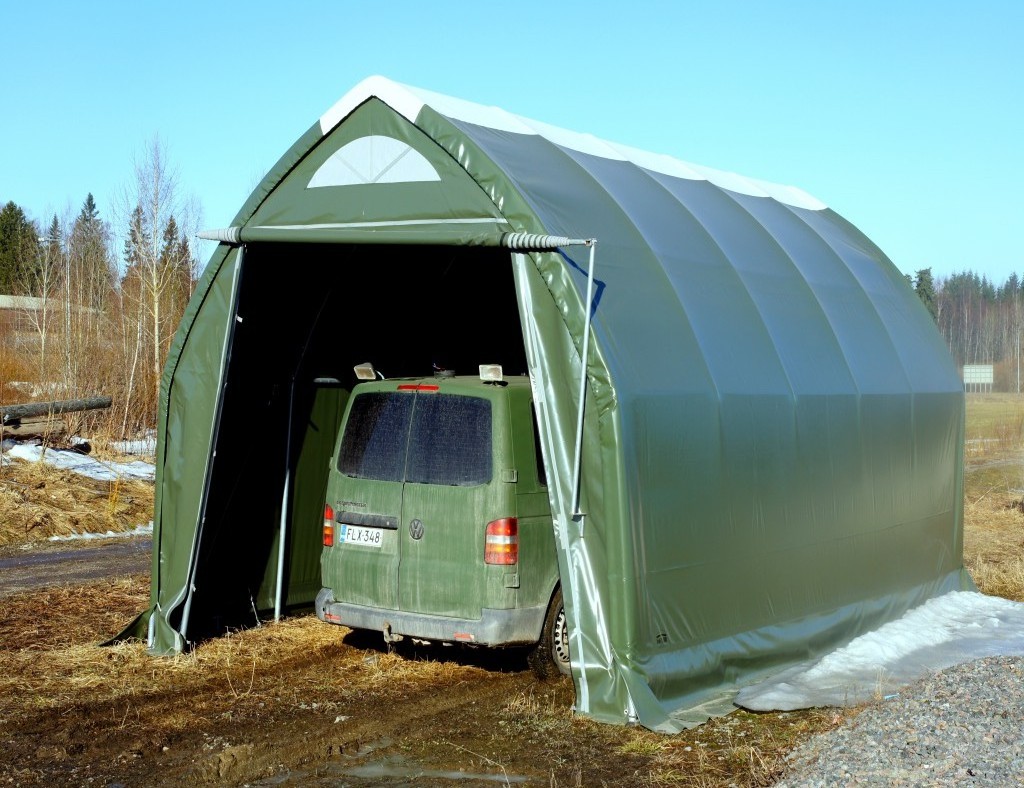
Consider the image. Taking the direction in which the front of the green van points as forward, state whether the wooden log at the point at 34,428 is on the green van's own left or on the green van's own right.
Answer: on the green van's own left

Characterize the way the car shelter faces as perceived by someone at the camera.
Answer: facing the viewer and to the left of the viewer

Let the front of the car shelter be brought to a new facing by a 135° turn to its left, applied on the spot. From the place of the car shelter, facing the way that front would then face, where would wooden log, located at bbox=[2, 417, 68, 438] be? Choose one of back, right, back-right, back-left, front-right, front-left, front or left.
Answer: back-left

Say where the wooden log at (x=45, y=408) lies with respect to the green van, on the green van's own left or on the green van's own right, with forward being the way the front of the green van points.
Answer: on the green van's own left

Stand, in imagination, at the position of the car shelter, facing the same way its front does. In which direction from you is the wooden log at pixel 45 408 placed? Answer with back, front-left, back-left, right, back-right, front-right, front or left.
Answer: right

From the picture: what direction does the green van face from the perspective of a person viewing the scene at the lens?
facing away from the viewer and to the right of the viewer
